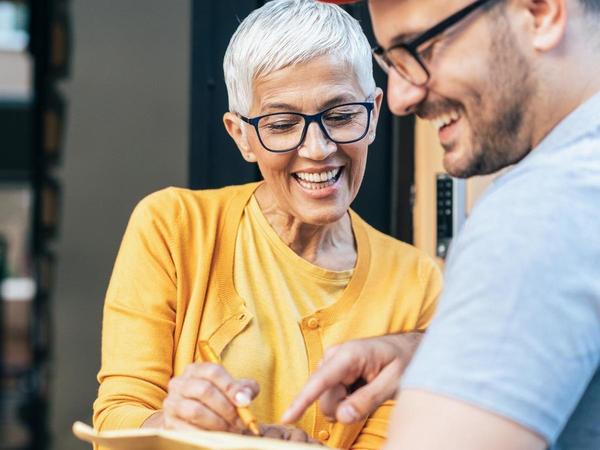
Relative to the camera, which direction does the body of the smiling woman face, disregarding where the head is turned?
toward the camera

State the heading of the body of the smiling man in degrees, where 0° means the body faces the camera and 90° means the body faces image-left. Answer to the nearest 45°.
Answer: approximately 90°

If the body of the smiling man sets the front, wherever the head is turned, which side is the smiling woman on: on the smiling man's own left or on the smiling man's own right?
on the smiling man's own right

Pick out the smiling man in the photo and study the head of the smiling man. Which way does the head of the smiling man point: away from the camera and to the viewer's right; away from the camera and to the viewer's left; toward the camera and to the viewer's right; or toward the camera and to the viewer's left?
toward the camera and to the viewer's left

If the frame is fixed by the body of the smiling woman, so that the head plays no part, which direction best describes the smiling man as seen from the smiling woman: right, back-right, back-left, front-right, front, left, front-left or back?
front

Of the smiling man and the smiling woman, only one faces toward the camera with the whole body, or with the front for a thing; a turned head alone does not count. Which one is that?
the smiling woman

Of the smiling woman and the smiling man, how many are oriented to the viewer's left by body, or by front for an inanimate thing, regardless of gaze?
1

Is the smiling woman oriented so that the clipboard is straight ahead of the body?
yes

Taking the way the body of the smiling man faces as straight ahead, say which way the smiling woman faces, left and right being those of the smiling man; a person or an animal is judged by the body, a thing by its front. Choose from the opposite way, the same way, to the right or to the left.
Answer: to the left
